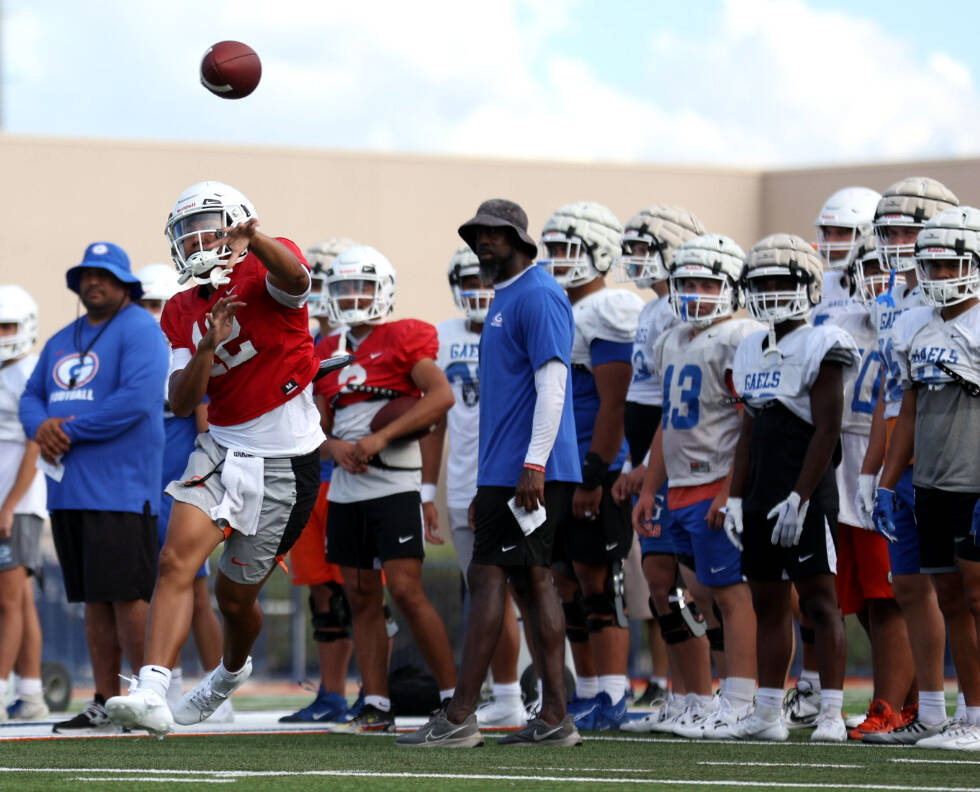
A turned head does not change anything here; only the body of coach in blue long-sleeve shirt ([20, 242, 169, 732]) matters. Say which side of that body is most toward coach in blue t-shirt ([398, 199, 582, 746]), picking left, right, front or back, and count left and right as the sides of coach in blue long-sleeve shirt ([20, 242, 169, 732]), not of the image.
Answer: left

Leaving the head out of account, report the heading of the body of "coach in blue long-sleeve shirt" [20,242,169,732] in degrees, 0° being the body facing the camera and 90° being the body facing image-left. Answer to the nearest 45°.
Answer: approximately 45°

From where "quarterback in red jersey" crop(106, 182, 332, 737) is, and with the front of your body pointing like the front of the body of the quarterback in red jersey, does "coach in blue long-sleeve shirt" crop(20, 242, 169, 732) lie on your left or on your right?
on your right

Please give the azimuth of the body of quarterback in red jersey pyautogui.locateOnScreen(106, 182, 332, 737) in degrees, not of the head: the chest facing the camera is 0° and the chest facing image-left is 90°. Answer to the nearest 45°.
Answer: approximately 45°

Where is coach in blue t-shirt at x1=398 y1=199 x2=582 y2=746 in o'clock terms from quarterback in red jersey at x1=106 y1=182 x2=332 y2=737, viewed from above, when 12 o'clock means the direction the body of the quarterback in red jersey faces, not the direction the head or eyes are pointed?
The coach in blue t-shirt is roughly at 7 o'clock from the quarterback in red jersey.

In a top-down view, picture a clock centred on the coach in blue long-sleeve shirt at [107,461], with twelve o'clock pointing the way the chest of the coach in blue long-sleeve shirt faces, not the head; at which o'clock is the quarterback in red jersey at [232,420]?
The quarterback in red jersey is roughly at 10 o'clock from the coach in blue long-sleeve shirt.
